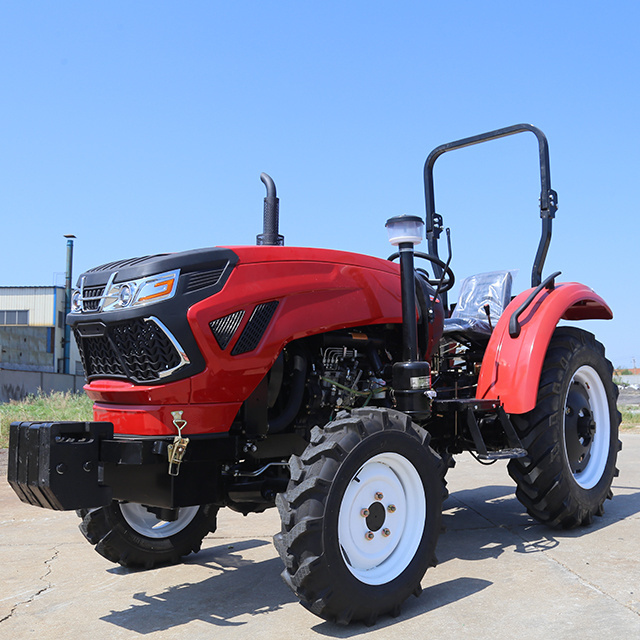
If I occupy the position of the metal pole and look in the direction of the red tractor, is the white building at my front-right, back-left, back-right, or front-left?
back-right

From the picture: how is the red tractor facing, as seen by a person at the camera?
facing the viewer and to the left of the viewer

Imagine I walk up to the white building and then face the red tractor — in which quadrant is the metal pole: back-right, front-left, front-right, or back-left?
front-left

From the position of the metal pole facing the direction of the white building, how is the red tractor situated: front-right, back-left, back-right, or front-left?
back-left

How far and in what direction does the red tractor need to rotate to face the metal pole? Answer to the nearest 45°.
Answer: approximately 135° to its right

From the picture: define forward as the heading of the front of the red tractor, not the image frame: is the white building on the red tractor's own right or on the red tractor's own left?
on the red tractor's own right
